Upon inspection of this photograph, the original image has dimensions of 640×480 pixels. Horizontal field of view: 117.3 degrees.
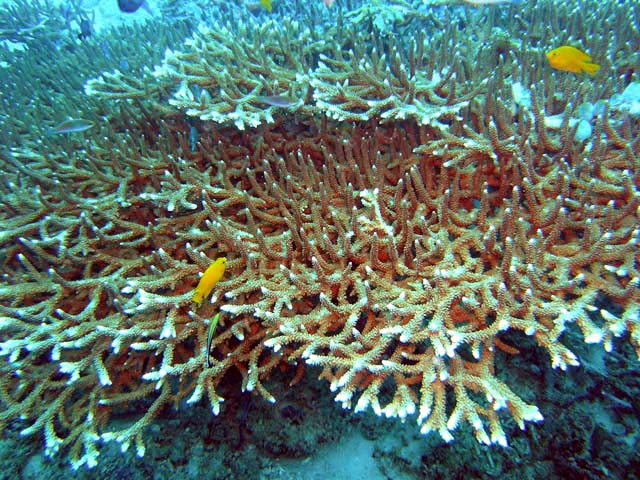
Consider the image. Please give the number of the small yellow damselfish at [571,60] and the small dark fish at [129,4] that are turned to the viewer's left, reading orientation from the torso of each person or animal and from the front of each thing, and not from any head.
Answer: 2

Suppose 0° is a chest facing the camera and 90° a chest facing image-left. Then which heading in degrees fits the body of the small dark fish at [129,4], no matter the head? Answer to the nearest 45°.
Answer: approximately 90°

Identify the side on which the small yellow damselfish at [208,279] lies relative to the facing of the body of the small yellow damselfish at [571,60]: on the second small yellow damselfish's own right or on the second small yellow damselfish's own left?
on the second small yellow damselfish's own left

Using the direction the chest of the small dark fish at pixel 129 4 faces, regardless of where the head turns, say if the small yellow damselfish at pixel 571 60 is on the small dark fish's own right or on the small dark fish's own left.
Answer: on the small dark fish's own left

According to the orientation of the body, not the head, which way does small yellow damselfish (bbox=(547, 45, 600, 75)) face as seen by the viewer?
to the viewer's left

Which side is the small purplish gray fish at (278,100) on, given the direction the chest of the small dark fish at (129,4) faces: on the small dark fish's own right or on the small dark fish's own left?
on the small dark fish's own left
